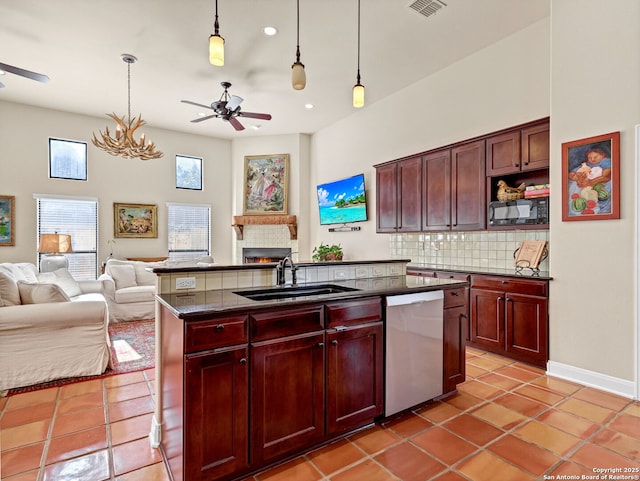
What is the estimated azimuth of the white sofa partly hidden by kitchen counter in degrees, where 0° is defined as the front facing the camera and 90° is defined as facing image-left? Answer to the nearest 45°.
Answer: approximately 0°

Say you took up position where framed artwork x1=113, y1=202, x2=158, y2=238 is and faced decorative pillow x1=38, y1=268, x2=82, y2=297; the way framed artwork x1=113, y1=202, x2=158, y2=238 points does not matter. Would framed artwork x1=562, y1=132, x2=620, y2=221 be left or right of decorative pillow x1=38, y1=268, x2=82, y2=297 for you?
left

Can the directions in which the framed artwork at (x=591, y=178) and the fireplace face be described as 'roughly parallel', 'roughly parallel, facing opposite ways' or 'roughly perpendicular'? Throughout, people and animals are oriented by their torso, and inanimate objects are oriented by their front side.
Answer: roughly perpendicular

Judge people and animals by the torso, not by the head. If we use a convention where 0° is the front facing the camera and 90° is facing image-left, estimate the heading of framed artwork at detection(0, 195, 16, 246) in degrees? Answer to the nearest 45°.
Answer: approximately 0°

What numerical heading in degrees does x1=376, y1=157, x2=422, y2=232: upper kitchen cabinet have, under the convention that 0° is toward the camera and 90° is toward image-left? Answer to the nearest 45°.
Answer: approximately 45°

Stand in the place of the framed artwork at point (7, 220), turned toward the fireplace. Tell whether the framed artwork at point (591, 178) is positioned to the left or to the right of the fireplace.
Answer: right

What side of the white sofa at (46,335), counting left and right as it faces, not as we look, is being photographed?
right

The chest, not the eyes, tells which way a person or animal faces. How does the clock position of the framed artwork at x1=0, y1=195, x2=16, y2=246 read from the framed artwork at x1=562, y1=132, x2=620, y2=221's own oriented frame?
the framed artwork at x1=0, y1=195, x2=16, y2=246 is roughly at 1 o'clock from the framed artwork at x1=562, y1=132, x2=620, y2=221.

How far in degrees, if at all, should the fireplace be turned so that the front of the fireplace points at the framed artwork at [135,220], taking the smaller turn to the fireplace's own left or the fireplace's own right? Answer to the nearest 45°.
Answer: approximately 90° to the fireplace's own right

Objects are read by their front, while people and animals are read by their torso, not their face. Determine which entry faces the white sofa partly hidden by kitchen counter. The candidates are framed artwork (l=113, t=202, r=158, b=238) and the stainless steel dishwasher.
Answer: the framed artwork

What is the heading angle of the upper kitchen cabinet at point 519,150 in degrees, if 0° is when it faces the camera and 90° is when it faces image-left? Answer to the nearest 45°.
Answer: approximately 45°

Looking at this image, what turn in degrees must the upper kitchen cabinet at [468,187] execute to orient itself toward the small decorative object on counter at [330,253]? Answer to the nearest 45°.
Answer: approximately 90° to its right
